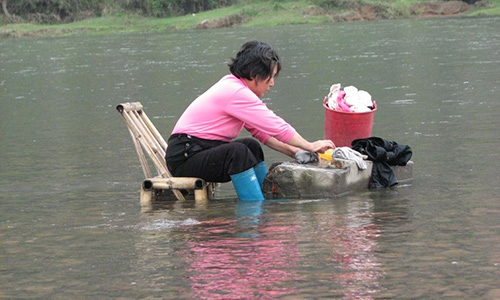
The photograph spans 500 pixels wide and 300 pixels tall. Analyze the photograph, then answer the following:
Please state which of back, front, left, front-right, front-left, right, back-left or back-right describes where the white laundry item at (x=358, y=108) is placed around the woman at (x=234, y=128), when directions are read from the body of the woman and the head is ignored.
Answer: front-left

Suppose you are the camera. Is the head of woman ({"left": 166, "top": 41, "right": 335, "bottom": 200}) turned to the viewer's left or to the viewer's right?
to the viewer's right

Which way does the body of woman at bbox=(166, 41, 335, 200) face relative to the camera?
to the viewer's right

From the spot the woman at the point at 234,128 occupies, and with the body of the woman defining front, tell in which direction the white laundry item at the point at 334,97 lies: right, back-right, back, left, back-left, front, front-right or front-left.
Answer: front-left

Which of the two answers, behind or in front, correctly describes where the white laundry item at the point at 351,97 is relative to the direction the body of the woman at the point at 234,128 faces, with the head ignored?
in front

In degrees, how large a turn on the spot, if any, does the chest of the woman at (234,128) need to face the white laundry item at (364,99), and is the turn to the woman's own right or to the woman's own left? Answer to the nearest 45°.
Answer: approximately 45° to the woman's own left
